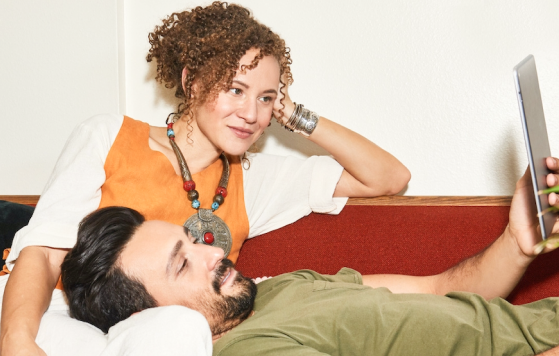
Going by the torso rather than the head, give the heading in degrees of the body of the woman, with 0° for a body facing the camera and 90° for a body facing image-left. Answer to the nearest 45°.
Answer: approximately 315°

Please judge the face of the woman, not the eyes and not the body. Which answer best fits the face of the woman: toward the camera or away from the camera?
toward the camera
